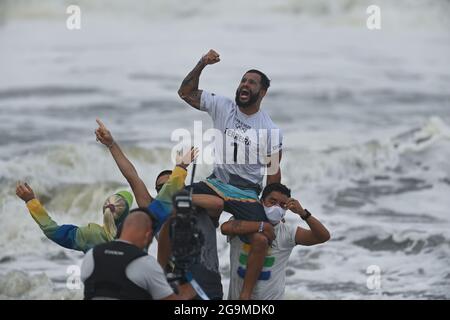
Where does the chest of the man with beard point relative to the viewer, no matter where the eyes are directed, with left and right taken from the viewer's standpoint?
facing the viewer and to the left of the viewer
